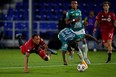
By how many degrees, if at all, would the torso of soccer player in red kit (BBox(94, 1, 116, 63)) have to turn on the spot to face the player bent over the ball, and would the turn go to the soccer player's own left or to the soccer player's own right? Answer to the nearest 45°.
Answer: approximately 45° to the soccer player's own right

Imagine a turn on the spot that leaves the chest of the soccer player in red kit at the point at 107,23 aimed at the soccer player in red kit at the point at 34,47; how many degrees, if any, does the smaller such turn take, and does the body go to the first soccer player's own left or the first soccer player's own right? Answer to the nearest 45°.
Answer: approximately 45° to the first soccer player's own right
